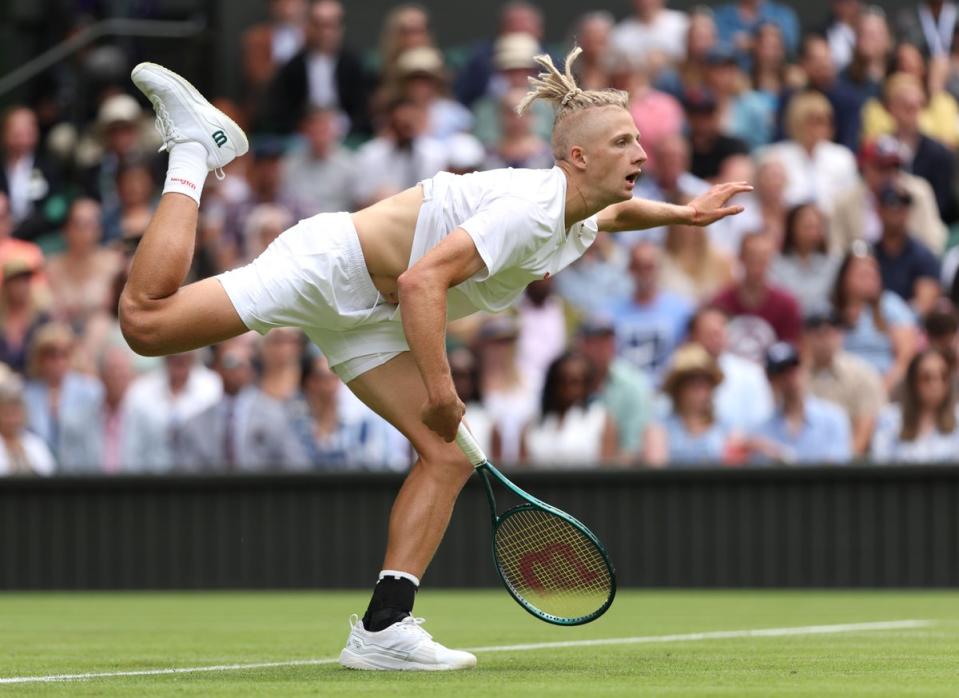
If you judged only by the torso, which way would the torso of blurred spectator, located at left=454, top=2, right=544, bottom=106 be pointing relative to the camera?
toward the camera

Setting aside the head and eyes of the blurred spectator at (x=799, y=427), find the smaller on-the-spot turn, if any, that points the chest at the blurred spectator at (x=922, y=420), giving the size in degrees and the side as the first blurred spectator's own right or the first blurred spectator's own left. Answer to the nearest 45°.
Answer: approximately 90° to the first blurred spectator's own left

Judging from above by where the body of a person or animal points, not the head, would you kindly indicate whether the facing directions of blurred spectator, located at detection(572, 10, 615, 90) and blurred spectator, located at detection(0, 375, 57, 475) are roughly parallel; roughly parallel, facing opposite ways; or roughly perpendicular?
roughly parallel

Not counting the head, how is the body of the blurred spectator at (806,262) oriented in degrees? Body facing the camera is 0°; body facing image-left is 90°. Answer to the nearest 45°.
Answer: approximately 0°

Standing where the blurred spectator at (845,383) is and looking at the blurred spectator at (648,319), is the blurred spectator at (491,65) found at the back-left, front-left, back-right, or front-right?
front-right

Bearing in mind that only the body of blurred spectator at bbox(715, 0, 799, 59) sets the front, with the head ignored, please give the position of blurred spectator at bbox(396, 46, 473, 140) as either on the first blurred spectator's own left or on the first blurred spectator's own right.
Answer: on the first blurred spectator's own right

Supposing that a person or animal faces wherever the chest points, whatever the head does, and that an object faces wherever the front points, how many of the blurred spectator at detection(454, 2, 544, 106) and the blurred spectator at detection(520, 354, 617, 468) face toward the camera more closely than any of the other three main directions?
2

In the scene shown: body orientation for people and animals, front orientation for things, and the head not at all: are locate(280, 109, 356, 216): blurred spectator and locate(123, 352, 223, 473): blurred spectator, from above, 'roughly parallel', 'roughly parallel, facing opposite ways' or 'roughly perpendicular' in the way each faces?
roughly parallel

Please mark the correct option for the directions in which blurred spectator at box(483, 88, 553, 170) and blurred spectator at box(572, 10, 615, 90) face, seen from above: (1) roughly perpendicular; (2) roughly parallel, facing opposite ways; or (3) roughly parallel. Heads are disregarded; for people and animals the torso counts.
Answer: roughly parallel

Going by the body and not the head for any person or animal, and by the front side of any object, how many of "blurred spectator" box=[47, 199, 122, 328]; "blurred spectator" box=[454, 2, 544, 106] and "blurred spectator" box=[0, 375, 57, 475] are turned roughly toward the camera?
3

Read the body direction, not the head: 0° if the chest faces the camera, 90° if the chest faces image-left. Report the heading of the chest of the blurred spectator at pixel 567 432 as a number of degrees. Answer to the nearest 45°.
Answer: approximately 0°

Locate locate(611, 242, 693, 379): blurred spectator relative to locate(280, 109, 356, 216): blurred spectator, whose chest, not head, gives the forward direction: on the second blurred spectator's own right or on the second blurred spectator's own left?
on the second blurred spectator's own left

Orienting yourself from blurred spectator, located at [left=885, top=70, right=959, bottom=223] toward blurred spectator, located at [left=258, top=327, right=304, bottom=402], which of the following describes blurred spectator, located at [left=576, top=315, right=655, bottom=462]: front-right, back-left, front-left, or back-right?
front-left

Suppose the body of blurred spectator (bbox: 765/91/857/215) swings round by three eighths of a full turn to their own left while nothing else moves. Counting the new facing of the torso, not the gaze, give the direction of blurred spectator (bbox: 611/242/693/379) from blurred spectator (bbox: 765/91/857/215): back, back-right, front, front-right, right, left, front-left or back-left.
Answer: back

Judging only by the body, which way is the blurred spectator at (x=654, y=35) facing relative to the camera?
toward the camera

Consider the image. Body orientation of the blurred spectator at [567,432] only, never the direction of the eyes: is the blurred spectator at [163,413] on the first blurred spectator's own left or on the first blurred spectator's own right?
on the first blurred spectator's own right
